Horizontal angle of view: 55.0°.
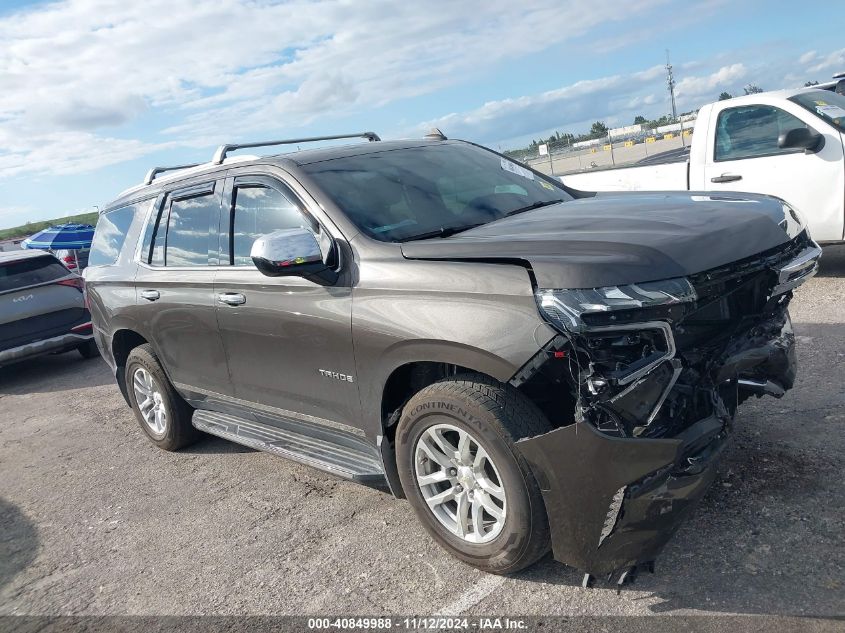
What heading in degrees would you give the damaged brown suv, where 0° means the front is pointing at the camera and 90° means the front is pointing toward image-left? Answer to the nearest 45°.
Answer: approximately 315°

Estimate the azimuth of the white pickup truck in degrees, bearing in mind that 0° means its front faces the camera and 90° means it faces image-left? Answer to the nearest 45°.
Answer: approximately 315°

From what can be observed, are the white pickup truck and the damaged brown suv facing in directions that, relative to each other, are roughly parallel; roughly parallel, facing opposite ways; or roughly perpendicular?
roughly parallel

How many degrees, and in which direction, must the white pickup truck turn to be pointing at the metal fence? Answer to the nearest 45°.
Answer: approximately 135° to its left

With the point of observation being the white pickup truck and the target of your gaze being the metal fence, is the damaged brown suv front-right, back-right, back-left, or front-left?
back-left

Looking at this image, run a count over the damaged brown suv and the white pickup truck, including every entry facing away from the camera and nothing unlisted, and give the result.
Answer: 0

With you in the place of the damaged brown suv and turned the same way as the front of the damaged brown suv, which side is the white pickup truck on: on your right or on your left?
on your left

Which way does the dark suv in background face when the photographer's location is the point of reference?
facing away from the viewer and to the left of the viewer

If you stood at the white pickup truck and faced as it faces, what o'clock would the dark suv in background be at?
The dark suv in background is roughly at 4 o'clock from the white pickup truck.

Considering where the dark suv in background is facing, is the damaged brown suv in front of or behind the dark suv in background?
behind

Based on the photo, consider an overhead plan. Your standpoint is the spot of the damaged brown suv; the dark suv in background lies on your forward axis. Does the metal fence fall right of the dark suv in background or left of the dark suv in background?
right

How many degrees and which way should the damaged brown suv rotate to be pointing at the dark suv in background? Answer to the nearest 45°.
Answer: approximately 180°
